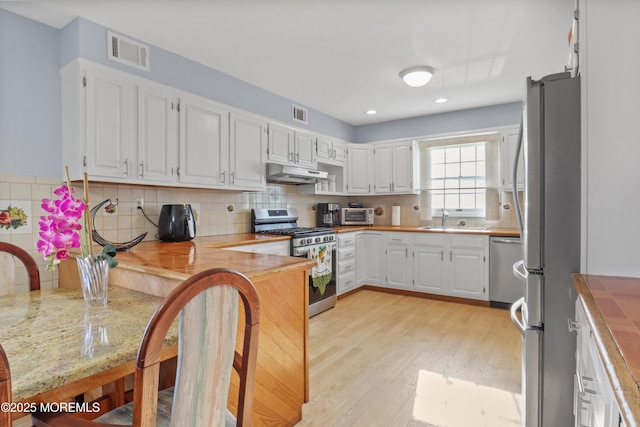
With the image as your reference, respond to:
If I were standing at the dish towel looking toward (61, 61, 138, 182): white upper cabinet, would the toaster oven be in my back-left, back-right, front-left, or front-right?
back-right

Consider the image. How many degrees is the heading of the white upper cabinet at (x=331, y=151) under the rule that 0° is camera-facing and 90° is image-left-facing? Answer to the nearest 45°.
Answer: approximately 315°

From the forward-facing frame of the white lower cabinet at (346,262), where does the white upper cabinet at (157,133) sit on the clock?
The white upper cabinet is roughly at 3 o'clock from the white lower cabinet.

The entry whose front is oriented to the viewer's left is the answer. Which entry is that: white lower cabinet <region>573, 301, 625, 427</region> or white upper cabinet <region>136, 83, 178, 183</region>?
the white lower cabinet

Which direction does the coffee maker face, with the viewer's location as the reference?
facing the viewer and to the right of the viewer

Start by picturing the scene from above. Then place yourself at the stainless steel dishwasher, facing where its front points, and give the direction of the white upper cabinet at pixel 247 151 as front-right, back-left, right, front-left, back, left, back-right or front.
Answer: front-right

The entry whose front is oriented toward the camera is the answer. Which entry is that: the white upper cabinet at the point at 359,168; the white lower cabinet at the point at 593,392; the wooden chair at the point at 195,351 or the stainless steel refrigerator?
the white upper cabinet

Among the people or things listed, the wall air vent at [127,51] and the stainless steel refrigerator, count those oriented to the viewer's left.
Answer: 1

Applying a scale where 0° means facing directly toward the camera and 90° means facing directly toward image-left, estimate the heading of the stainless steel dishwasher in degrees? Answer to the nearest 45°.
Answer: approximately 0°

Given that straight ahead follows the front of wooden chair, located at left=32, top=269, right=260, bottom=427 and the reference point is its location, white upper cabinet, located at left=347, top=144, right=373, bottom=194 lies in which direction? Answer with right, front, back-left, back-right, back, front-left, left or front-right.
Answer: right

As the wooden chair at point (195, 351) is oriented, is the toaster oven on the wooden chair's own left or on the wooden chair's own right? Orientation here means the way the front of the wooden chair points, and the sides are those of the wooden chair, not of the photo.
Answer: on the wooden chair's own right

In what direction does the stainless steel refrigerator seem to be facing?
to the viewer's left

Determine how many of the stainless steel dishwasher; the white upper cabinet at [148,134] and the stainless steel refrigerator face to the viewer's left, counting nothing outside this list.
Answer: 1
